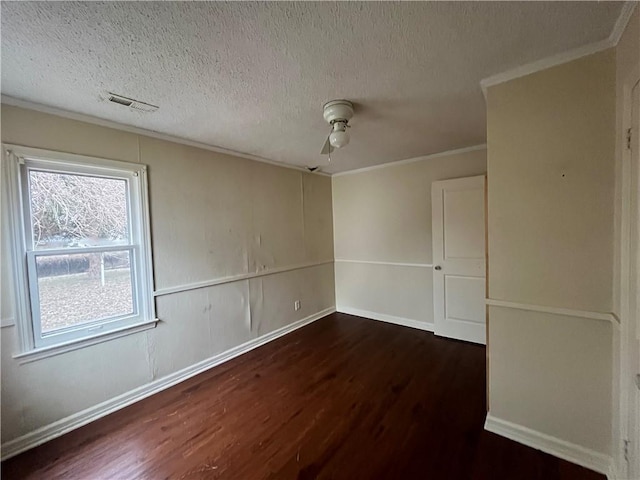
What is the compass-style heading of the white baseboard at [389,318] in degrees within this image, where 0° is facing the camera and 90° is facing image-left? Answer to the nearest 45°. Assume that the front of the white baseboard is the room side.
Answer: approximately 45°

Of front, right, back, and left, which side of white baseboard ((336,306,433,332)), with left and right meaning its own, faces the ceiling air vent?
front
